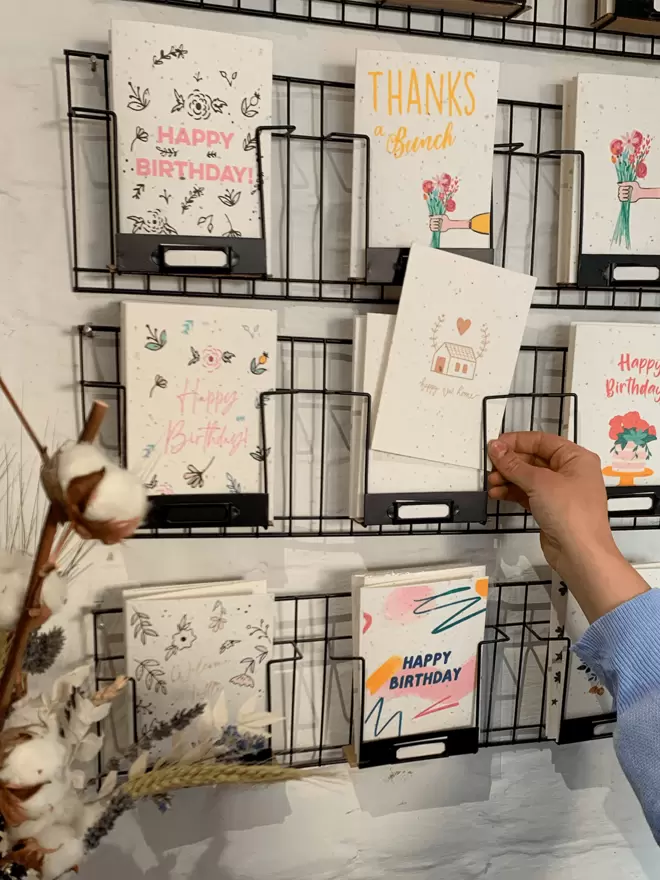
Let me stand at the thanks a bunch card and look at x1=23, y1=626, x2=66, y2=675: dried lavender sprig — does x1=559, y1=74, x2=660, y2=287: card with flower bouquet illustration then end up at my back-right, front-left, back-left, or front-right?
back-left

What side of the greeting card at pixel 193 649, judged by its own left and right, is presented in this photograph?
front

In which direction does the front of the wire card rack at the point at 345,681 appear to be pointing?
toward the camera

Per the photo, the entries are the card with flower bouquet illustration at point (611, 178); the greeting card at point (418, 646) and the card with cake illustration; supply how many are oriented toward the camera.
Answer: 3

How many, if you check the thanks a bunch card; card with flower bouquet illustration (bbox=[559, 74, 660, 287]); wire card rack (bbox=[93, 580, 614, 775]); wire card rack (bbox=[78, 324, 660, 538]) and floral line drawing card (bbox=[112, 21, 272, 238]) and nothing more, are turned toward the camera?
5

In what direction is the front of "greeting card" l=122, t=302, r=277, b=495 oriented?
toward the camera

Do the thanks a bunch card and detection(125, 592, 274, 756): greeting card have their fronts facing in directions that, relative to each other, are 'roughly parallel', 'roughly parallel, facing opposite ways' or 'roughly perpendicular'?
roughly parallel

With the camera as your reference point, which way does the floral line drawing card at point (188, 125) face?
facing the viewer

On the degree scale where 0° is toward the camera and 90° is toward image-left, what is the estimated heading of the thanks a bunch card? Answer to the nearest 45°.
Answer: approximately 0°
